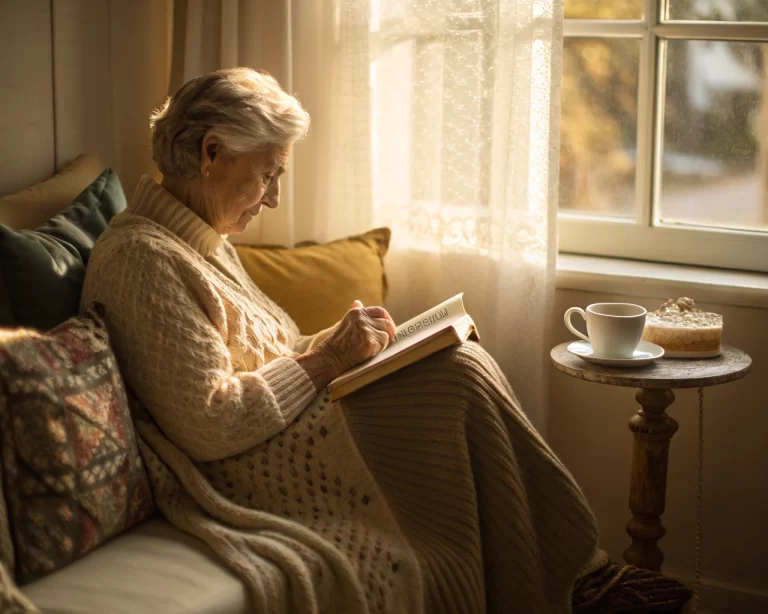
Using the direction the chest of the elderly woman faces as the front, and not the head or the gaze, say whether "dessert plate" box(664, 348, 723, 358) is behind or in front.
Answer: in front

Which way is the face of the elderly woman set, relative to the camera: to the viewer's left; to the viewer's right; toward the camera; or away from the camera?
to the viewer's right

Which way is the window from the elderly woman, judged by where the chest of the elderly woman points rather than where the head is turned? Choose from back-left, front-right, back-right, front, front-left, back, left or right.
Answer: front-left

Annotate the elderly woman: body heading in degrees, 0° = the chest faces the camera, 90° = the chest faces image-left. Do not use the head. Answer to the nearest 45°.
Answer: approximately 270°

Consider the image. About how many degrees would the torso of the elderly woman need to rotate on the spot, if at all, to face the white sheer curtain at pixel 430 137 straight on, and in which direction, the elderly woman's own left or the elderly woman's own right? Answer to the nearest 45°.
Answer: approximately 90° to the elderly woman's own left

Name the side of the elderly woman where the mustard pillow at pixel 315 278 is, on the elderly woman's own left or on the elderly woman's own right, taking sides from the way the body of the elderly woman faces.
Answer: on the elderly woman's own left
